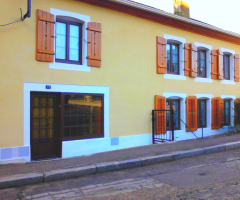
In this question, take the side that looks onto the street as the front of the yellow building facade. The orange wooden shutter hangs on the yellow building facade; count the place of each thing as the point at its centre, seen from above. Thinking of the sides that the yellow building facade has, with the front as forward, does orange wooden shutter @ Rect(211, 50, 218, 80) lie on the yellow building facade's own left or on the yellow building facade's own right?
on the yellow building facade's own left

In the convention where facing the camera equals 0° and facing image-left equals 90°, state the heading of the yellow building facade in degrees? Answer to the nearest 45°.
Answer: approximately 315°

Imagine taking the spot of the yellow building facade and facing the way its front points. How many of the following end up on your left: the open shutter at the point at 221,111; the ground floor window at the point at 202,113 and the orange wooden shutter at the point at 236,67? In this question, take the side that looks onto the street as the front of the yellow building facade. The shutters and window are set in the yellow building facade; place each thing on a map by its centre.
3

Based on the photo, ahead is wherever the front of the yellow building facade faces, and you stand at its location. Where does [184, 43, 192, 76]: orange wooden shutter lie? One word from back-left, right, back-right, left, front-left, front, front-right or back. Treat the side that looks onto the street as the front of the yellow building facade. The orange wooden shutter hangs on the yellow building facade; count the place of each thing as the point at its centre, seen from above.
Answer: left

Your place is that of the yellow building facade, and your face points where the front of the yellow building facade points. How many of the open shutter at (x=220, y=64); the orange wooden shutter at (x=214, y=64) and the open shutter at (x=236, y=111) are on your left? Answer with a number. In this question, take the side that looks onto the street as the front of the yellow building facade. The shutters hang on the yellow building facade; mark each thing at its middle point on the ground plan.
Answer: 3

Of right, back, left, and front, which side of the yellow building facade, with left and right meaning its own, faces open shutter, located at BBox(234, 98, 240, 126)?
left

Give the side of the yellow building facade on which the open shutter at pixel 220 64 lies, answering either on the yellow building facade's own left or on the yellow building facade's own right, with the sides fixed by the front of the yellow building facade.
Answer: on the yellow building facade's own left

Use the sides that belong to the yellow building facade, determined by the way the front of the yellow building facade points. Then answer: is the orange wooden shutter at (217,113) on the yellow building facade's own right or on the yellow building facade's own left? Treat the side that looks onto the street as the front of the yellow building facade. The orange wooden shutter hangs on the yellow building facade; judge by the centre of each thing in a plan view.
on the yellow building facade's own left

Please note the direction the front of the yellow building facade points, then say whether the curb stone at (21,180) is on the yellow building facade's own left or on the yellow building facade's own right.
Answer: on the yellow building facade's own right

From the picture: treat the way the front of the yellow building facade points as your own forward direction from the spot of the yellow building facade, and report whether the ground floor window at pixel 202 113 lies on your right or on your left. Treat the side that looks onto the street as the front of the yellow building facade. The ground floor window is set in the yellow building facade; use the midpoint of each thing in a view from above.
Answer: on your left

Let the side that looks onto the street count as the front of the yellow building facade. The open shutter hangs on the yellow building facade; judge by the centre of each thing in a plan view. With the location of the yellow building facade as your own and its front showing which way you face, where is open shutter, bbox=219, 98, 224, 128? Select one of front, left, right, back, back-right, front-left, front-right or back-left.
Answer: left

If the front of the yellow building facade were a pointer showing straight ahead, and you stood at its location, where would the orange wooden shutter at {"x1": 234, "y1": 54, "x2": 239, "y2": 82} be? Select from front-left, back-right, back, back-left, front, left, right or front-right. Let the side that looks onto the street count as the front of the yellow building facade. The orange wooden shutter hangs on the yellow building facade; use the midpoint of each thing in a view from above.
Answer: left
